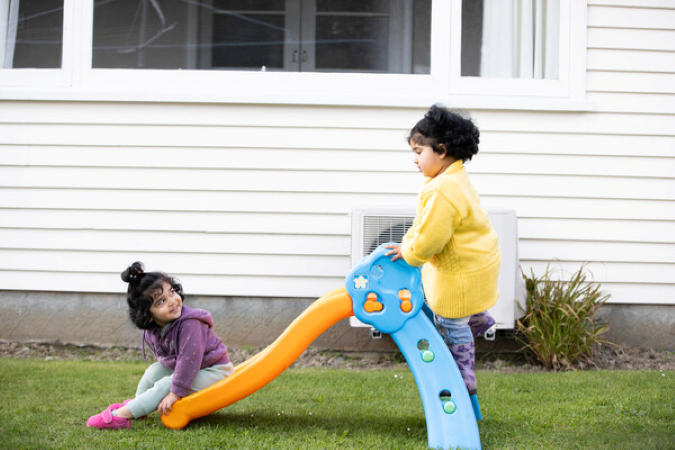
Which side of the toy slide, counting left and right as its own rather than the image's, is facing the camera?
left

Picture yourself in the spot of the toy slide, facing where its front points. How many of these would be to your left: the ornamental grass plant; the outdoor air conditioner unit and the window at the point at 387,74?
0

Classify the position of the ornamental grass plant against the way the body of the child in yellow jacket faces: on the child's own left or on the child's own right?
on the child's own right

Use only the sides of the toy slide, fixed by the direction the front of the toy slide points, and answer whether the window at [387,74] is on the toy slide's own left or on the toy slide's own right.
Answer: on the toy slide's own right

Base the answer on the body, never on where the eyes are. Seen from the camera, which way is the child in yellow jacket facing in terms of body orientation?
to the viewer's left

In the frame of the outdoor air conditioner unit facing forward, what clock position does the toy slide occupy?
The toy slide is roughly at 12 o'clock from the outdoor air conditioner unit.

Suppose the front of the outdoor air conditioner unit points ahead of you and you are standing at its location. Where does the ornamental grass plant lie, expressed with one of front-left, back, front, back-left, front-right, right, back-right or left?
left

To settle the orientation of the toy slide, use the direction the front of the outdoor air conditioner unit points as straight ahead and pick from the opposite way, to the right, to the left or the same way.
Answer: to the right

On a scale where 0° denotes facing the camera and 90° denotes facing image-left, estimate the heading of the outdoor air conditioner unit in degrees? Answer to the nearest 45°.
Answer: approximately 0°

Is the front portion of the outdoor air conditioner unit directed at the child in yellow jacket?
yes

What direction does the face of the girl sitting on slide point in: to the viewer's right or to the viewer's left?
to the viewer's right

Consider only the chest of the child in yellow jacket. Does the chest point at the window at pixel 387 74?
no

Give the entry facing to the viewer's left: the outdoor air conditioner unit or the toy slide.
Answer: the toy slide

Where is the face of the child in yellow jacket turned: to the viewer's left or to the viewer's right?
to the viewer's left

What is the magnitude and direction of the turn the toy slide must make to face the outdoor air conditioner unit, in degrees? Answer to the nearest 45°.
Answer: approximately 90° to its right

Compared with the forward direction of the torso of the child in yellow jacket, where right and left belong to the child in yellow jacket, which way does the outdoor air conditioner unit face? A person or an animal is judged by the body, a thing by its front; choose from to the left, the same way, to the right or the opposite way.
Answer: to the left
